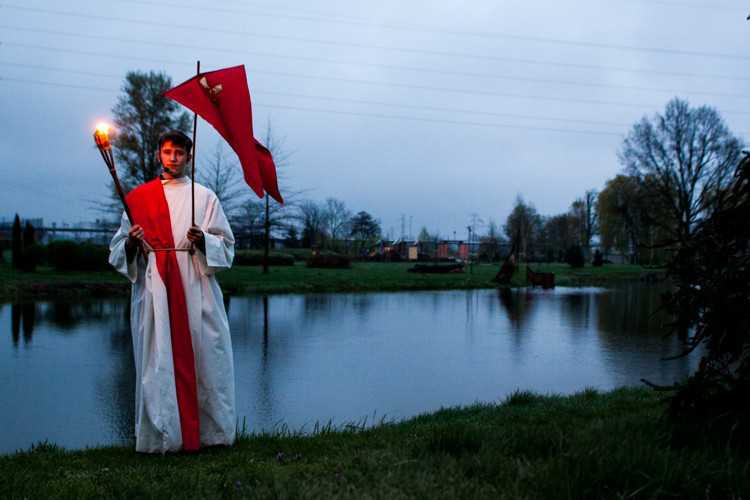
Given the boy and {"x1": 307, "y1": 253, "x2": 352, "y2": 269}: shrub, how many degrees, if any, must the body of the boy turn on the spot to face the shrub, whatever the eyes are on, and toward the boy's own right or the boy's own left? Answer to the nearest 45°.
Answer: approximately 180°

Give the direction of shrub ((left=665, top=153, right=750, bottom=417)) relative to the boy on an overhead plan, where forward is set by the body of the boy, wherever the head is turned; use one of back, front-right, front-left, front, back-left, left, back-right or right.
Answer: front-left

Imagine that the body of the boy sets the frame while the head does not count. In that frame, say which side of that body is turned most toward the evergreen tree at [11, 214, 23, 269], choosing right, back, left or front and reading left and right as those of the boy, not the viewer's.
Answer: back

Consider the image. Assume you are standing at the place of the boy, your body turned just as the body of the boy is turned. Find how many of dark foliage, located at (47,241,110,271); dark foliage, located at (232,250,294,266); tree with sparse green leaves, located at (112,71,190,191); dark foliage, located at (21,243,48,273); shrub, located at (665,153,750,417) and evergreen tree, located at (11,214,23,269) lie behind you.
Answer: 5

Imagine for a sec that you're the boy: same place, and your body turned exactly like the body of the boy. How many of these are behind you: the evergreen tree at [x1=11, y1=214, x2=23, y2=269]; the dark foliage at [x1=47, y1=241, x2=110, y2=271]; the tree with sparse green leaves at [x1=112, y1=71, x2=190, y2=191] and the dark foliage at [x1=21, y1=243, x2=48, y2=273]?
4

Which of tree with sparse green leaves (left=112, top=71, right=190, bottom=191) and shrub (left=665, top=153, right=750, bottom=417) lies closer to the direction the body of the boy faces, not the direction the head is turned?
the shrub

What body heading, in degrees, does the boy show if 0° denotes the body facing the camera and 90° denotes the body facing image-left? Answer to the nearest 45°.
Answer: approximately 0°

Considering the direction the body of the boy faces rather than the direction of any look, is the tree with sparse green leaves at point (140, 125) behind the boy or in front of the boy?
behind

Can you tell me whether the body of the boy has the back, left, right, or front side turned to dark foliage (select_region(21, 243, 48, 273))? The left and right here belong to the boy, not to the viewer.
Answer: back

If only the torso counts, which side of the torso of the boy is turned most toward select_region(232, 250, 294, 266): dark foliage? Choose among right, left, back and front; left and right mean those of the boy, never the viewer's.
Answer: back

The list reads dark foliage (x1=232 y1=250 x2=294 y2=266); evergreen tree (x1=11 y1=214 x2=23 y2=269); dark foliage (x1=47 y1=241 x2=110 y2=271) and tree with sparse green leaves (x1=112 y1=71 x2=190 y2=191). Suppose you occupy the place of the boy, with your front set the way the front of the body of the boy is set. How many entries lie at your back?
4

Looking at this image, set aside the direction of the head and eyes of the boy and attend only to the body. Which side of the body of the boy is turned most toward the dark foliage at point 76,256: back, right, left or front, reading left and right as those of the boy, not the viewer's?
back

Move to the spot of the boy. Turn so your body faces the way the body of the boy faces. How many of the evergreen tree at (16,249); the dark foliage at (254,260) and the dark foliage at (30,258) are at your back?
3

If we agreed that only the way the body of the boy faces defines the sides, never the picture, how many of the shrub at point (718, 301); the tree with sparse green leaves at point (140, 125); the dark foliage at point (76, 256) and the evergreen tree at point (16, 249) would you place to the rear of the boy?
3

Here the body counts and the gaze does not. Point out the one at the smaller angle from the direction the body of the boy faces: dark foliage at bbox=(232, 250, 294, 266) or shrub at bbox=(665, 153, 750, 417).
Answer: the shrub
